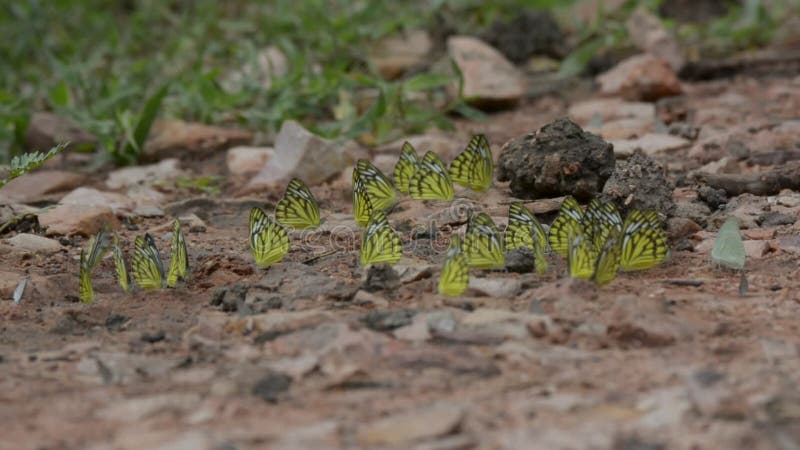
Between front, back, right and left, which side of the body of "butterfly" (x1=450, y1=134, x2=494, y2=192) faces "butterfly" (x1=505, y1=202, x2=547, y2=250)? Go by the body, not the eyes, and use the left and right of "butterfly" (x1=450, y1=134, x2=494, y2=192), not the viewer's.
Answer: right

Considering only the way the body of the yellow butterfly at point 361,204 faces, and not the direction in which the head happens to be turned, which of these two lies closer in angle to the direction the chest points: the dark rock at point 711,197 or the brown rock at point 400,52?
the brown rock

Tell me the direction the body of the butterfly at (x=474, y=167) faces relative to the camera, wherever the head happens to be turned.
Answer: to the viewer's right

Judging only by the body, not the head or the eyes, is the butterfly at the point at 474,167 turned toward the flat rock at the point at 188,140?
no

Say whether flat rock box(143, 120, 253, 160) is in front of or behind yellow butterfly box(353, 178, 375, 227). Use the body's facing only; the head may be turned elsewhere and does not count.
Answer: in front

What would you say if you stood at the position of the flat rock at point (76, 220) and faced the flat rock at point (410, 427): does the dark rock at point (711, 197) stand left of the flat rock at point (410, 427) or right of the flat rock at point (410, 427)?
left
